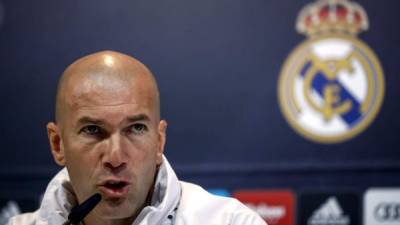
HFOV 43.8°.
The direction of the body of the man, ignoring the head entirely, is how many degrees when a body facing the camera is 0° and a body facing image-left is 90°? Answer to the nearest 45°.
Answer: approximately 0°
